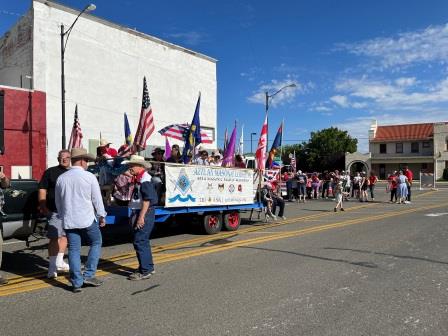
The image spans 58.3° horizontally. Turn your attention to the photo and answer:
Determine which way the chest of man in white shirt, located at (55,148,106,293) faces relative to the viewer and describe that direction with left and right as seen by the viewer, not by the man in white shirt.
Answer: facing away from the viewer and to the right of the viewer

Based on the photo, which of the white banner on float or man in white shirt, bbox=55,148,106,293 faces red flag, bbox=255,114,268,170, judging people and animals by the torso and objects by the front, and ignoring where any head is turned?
the man in white shirt

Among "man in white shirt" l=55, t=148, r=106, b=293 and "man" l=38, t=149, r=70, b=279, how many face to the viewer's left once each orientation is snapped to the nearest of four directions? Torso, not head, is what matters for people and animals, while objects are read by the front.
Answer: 0

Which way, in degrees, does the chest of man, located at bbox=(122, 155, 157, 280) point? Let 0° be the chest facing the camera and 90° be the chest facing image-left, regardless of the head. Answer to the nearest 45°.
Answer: approximately 90°

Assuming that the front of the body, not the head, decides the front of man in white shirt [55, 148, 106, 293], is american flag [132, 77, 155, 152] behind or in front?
in front

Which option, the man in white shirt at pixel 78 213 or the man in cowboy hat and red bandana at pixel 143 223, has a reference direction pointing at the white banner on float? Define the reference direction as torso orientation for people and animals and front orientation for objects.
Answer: the man in white shirt

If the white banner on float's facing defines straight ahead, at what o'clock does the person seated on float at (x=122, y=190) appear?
The person seated on float is roughly at 3 o'clock from the white banner on float.

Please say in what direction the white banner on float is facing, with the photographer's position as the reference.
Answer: facing the viewer and to the right of the viewer
